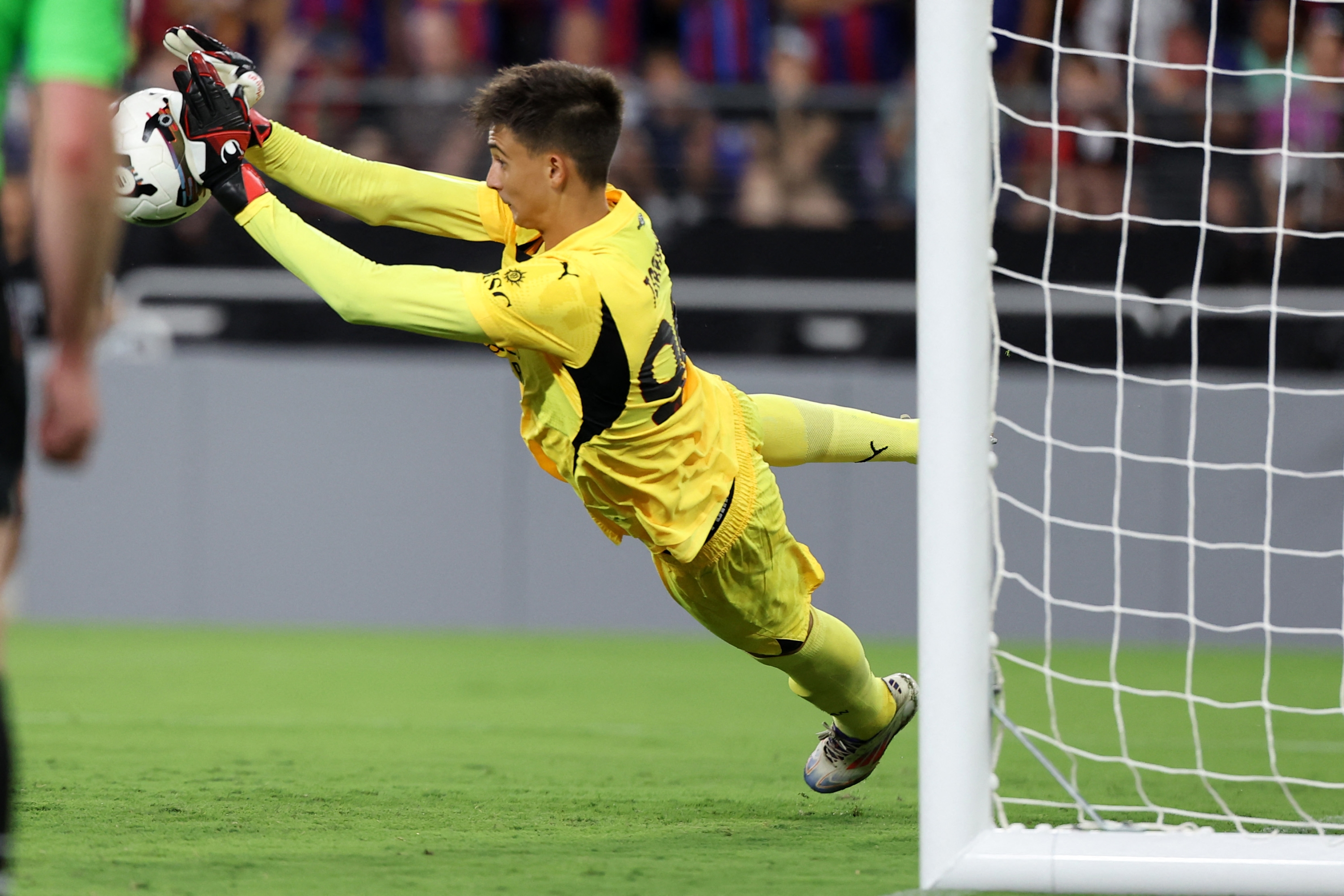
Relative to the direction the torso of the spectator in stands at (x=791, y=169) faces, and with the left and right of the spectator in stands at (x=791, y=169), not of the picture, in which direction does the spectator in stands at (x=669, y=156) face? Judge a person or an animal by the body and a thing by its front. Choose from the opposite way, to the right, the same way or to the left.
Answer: the same way

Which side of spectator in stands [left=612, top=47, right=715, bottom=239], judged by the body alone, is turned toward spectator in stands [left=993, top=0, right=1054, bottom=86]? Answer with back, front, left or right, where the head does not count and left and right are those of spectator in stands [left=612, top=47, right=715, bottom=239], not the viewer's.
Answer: left

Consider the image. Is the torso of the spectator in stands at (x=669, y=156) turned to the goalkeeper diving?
yes

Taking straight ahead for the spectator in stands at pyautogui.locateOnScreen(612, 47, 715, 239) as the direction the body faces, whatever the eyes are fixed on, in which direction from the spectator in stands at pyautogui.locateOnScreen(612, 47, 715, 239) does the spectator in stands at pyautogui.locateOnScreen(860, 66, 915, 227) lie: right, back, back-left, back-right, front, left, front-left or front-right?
left

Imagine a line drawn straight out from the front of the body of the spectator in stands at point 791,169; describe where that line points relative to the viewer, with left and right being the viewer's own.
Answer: facing the viewer

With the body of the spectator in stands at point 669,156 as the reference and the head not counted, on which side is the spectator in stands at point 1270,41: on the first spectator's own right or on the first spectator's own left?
on the first spectator's own left

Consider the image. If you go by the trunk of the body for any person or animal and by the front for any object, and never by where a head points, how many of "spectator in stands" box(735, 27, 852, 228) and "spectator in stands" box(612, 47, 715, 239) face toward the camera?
2

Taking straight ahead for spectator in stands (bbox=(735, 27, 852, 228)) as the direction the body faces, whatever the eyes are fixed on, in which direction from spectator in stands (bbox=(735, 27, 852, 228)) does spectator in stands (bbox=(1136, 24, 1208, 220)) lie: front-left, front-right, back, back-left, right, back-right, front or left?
left

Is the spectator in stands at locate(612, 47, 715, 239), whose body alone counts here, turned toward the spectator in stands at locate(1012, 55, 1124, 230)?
no

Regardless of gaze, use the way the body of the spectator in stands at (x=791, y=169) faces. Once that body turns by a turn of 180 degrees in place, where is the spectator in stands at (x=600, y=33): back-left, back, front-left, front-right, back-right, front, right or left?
front-left

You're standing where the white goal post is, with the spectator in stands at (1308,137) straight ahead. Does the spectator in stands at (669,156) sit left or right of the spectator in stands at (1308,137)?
left
